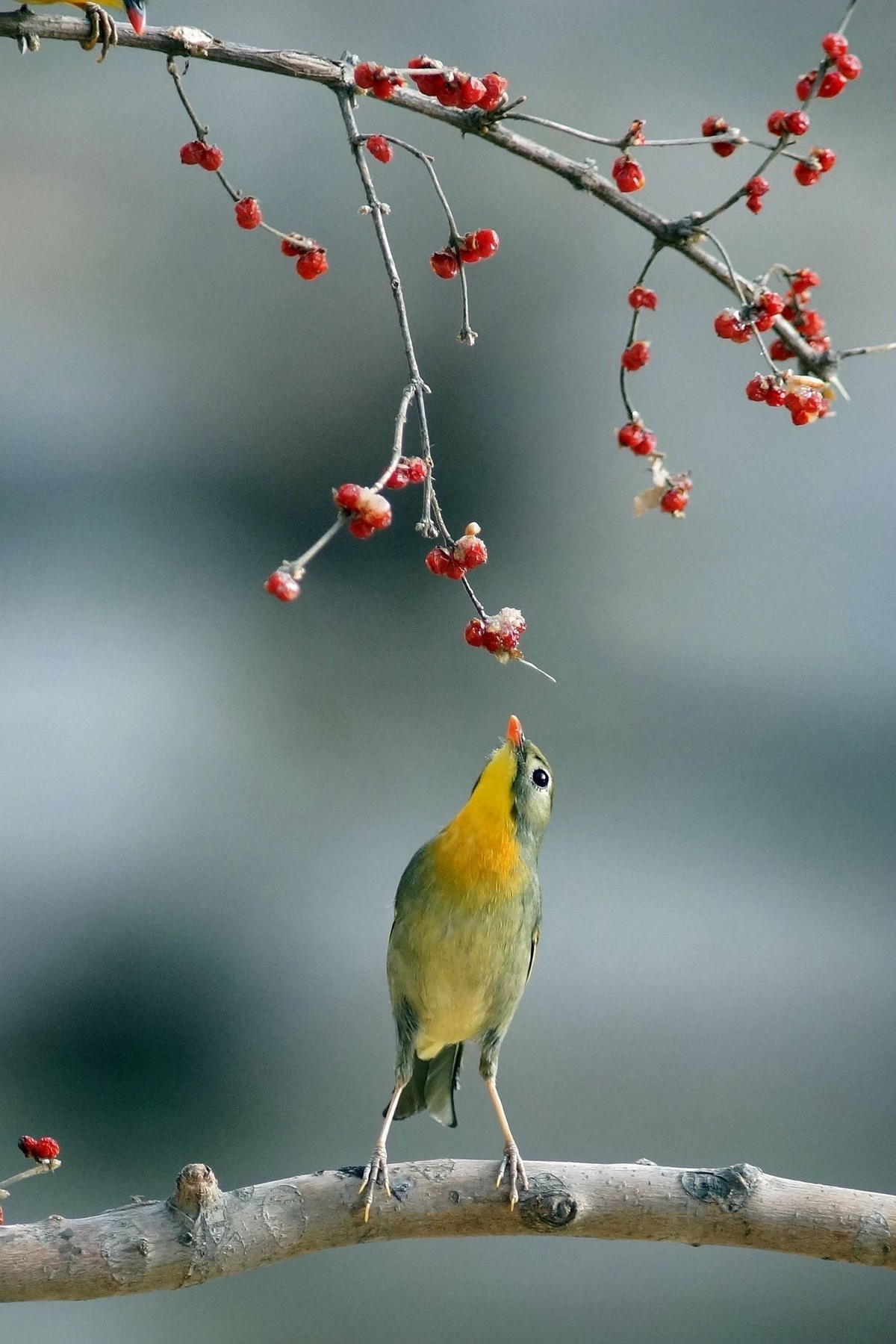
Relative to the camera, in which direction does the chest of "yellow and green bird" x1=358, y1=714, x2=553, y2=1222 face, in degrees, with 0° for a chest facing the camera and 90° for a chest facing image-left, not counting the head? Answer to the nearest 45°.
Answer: approximately 0°
